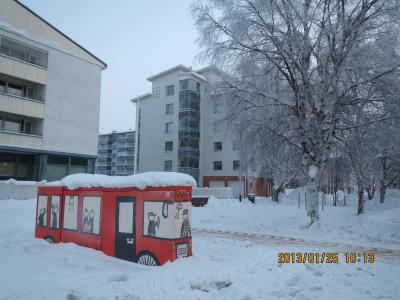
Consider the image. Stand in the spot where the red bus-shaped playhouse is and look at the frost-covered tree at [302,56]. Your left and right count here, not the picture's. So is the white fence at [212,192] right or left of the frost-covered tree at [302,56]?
left

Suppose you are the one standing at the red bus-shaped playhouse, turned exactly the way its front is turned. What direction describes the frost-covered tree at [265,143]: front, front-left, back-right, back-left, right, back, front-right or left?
left

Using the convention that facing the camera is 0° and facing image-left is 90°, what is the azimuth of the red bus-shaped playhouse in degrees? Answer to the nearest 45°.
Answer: approximately 315°

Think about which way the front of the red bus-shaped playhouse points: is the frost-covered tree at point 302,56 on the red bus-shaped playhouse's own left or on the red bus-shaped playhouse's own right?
on the red bus-shaped playhouse's own left

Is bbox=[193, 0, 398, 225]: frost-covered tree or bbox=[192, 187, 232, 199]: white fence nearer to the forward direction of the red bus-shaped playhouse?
the frost-covered tree

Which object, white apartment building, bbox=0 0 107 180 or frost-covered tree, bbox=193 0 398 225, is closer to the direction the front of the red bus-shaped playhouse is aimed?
the frost-covered tree

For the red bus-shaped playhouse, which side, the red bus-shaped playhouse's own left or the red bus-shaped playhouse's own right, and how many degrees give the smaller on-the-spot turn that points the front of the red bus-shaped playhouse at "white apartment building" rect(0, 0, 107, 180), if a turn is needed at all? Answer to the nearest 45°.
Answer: approximately 135° to the red bus-shaped playhouse's own left

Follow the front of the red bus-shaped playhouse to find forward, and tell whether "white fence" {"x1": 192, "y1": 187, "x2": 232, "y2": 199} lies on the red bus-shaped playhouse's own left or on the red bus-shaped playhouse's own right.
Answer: on the red bus-shaped playhouse's own left

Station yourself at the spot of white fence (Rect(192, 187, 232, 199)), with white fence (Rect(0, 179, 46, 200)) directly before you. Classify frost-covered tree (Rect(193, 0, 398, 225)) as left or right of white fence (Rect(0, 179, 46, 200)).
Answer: left

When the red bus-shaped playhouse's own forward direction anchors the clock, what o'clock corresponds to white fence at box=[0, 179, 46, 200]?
The white fence is roughly at 7 o'clock from the red bus-shaped playhouse.
